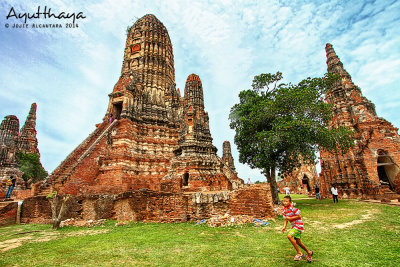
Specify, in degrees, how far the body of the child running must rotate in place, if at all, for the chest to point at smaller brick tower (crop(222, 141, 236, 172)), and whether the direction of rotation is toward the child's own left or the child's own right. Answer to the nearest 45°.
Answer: approximately 135° to the child's own right

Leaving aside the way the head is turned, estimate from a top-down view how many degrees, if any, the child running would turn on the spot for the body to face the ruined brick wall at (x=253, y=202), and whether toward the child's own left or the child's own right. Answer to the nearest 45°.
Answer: approximately 135° to the child's own right

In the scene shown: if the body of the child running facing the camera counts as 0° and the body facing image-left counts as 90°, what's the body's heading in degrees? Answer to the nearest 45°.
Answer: approximately 45°

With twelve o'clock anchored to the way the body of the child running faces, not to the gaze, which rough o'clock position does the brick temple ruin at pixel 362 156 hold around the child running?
The brick temple ruin is roughly at 5 o'clock from the child running.

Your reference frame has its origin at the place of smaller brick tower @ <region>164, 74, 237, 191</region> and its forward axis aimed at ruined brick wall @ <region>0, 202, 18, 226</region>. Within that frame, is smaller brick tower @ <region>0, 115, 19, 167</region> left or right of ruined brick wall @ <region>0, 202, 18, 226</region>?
right

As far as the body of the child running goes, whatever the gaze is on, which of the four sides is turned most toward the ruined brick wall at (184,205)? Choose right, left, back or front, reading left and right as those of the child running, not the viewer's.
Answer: right

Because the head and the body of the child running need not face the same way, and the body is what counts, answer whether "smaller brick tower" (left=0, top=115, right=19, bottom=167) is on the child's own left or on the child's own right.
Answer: on the child's own right

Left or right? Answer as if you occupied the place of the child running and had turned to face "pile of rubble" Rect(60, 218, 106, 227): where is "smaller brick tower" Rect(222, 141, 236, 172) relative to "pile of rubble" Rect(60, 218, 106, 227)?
right

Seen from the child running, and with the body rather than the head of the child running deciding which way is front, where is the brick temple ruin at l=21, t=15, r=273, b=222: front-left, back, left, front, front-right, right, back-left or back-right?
right

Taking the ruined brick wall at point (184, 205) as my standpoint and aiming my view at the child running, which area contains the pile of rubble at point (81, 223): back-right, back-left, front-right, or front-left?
back-right

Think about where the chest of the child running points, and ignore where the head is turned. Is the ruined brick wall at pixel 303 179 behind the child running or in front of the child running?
behind

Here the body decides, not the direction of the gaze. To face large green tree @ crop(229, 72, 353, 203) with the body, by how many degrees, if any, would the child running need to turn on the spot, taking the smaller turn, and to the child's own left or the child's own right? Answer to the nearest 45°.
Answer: approximately 135° to the child's own right
